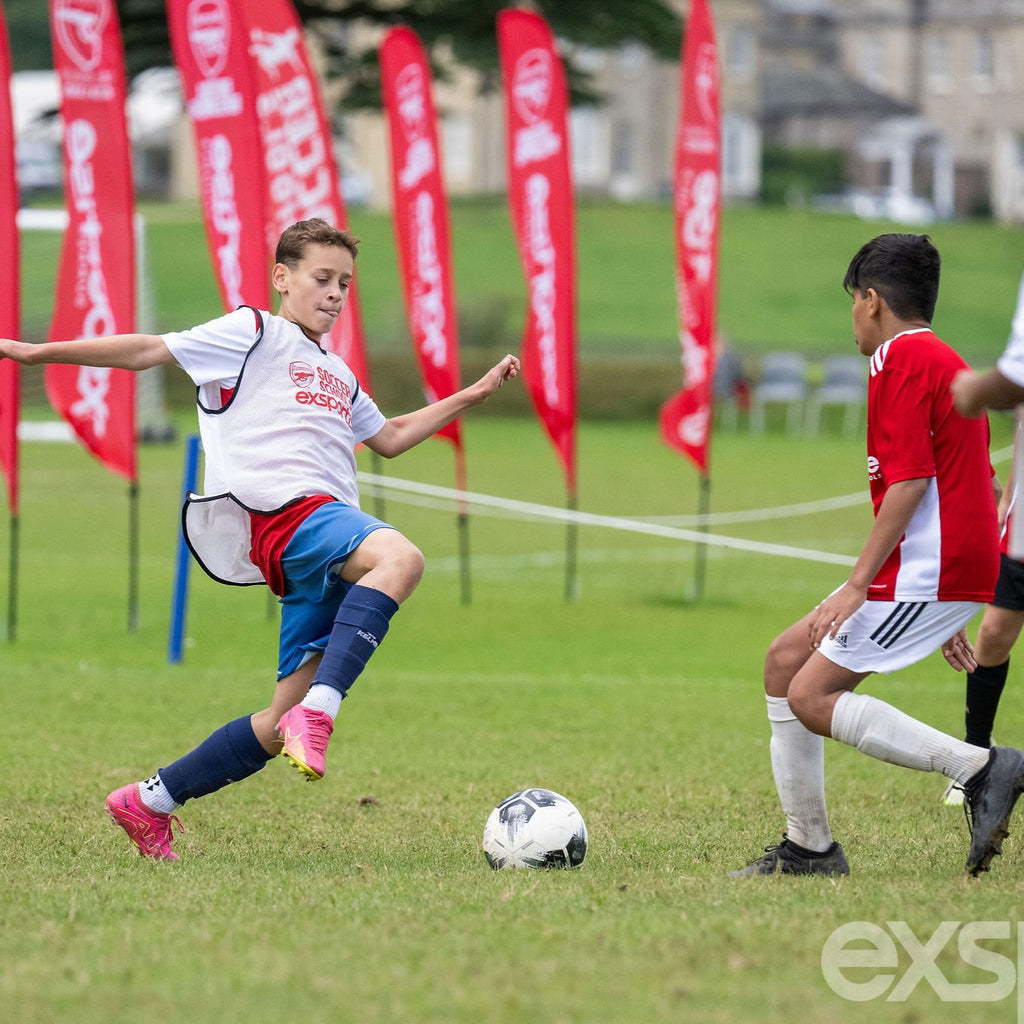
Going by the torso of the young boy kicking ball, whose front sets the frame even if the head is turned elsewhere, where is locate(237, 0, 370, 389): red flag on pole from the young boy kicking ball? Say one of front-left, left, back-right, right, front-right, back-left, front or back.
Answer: back-left

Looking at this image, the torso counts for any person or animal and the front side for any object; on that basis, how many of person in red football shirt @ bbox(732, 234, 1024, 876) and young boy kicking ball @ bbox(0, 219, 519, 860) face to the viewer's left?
1

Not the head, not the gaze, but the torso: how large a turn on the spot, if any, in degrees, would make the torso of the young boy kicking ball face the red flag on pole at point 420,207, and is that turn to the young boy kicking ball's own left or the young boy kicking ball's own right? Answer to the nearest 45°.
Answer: approximately 135° to the young boy kicking ball's own left

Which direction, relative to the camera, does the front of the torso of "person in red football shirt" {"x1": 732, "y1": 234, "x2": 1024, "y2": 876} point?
to the viewer's left

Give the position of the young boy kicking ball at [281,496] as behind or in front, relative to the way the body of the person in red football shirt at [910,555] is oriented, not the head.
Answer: in front

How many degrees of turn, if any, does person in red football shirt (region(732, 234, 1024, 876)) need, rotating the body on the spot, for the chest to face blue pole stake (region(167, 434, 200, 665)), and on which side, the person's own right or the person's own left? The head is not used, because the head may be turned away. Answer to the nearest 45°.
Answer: approximately 45° to the person's own right

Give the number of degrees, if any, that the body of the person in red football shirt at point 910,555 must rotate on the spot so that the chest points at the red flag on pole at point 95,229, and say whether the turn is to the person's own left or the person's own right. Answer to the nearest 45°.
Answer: approximately 45° to the person's own right

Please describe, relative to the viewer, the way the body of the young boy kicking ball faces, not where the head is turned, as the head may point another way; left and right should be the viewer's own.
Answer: facing the viewer and to the right of the viewer

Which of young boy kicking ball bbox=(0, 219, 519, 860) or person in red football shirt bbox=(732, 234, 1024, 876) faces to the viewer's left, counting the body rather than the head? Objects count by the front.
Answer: the person in red football shirt
